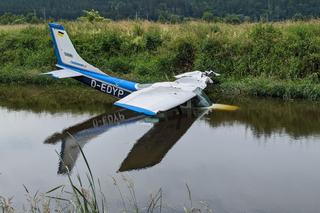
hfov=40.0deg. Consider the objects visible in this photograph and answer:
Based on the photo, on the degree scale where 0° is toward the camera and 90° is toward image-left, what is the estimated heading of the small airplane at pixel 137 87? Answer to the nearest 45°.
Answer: approximately 315°
